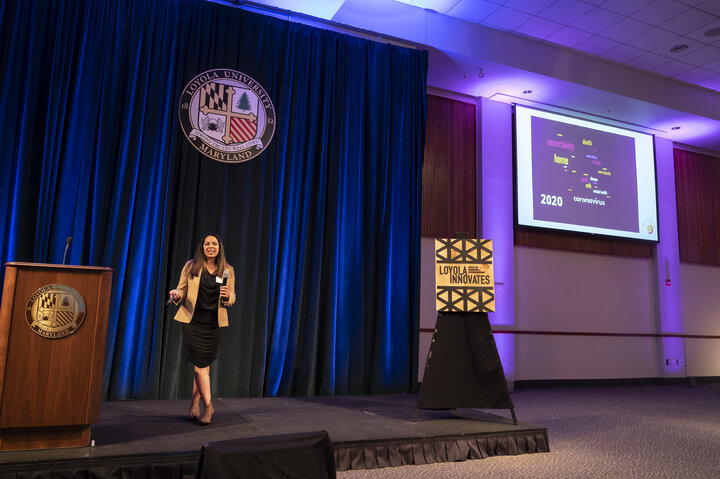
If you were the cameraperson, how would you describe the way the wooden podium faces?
facing the viewer

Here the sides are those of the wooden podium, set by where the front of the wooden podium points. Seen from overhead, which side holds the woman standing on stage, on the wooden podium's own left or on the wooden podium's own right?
on the wooden podium's own left

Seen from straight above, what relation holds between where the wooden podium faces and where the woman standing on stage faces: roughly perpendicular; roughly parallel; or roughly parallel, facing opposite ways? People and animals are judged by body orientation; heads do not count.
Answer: roughly parallel

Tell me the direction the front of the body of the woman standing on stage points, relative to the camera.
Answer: toward the camera

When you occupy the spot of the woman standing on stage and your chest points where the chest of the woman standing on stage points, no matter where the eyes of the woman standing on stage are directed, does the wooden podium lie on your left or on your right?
on your right

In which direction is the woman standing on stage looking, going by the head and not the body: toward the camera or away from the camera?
toward the camera

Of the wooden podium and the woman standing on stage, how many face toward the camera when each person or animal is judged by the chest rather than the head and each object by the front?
2
